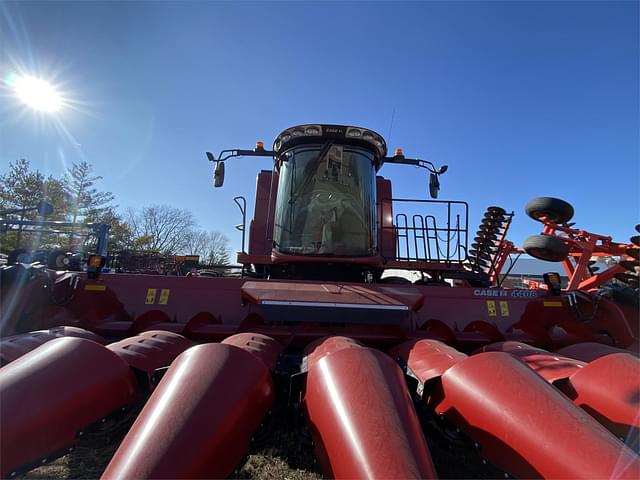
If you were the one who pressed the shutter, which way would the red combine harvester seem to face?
facing the viewer
